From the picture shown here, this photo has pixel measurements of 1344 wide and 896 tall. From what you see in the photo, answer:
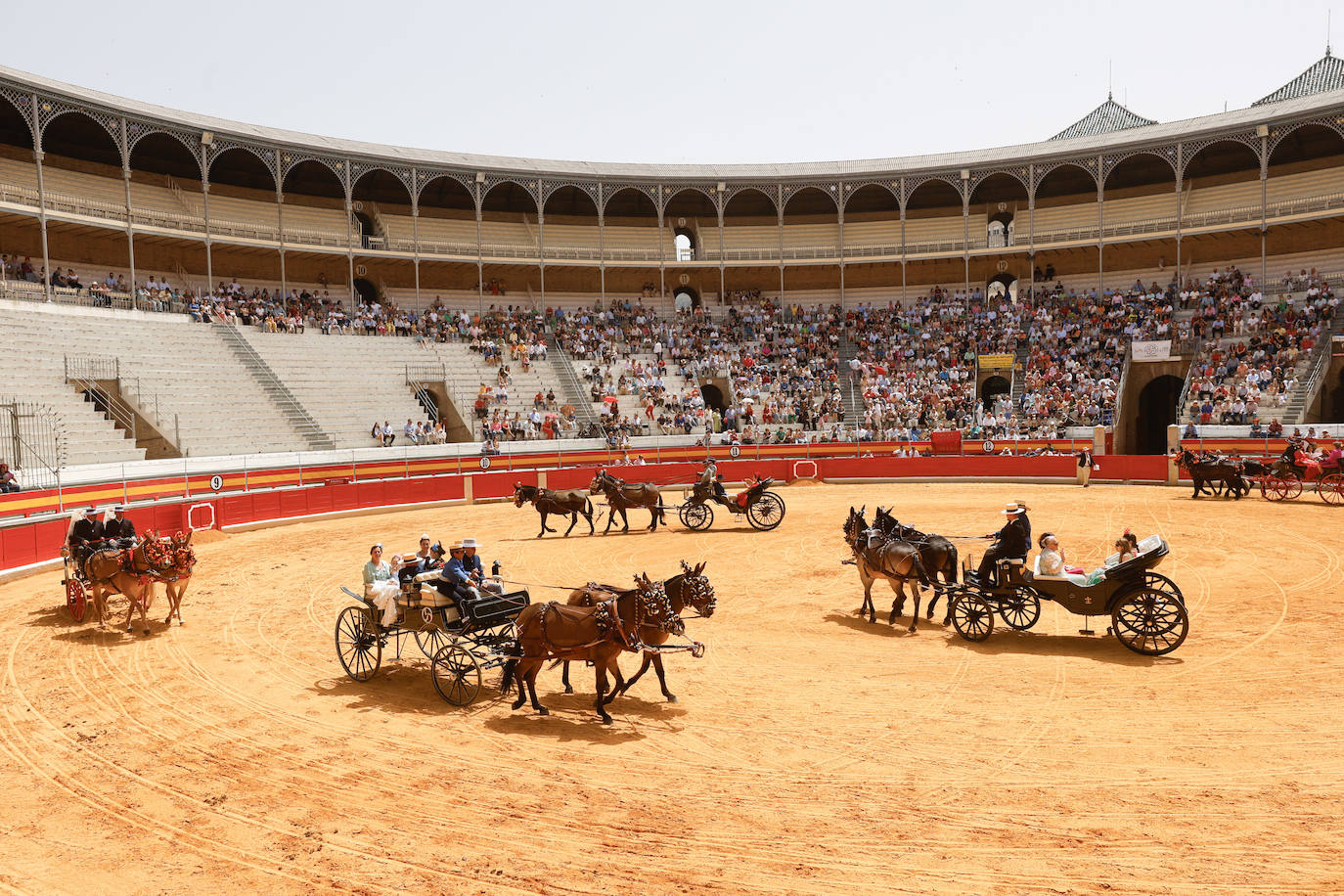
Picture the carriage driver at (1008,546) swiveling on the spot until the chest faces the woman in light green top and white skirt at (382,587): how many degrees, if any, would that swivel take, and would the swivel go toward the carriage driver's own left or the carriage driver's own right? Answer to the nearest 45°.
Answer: approximately 45° to the carriage driver's own left

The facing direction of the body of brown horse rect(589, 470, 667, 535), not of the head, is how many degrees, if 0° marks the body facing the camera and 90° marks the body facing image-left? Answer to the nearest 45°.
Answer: approximately 90°

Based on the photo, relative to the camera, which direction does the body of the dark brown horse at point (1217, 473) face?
to the viewer's left

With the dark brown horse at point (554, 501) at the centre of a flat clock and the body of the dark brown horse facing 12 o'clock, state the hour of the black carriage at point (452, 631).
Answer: The black carriage is roughly at 9 o'clock from the dark brown horse.

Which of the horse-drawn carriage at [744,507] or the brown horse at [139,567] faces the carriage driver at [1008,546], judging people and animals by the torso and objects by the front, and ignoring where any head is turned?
the brown horse

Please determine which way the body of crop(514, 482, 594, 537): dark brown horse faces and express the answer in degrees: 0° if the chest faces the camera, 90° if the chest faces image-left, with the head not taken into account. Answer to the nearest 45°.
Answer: approximately 90°

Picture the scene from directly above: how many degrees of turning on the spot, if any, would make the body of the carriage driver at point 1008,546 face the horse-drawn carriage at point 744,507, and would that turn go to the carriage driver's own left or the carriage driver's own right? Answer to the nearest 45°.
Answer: approximately 45° to the carriage driver's own right

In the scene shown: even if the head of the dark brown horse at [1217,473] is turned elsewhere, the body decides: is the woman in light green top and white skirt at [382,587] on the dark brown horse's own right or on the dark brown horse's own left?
on the dark brown horse's own left

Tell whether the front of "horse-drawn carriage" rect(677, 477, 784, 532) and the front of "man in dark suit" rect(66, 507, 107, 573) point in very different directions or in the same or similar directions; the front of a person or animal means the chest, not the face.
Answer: very different directions

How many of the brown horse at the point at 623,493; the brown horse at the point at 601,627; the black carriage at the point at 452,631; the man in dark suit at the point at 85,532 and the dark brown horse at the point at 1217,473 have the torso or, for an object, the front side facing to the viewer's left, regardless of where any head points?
2

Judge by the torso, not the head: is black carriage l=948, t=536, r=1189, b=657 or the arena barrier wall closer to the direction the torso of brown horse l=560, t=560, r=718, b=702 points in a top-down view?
the black carriage

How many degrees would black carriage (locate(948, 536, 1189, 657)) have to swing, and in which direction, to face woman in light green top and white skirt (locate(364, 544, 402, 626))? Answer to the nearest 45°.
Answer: approximately 45° to its left

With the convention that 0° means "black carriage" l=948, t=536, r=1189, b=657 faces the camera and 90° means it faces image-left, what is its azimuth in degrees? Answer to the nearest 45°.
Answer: approximately 90°

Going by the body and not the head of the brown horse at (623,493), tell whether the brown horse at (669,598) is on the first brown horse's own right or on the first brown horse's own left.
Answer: on the first brown horse's own left

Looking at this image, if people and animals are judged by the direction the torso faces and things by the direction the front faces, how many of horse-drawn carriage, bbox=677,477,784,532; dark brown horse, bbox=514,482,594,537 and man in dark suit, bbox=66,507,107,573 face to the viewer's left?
2

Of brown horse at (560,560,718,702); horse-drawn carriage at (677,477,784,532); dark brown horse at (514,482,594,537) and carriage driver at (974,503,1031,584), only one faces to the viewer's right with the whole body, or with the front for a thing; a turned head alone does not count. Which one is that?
the brown horse

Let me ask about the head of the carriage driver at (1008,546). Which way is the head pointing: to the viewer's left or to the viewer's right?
to the viewer's left

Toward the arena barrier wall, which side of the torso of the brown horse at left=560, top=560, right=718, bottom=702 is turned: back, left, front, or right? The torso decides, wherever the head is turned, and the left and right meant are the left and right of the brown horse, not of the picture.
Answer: left
